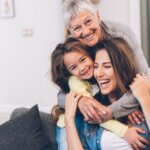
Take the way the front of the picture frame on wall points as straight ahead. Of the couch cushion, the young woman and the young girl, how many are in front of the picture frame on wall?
3

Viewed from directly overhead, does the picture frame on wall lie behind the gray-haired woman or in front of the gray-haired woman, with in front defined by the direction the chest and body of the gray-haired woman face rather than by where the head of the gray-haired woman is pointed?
behind

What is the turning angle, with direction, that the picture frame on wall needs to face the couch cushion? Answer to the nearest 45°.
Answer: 0° — it already faces it

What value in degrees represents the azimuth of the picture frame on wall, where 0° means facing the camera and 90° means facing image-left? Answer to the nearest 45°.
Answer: approximately 0°

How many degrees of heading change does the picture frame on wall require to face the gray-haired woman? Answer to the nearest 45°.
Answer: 0° — it already faces them

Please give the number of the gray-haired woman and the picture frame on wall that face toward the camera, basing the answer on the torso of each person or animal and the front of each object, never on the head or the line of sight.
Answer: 2

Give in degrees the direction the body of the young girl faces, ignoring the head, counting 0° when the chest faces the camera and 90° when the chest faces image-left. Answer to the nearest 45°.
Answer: approximately 315°
